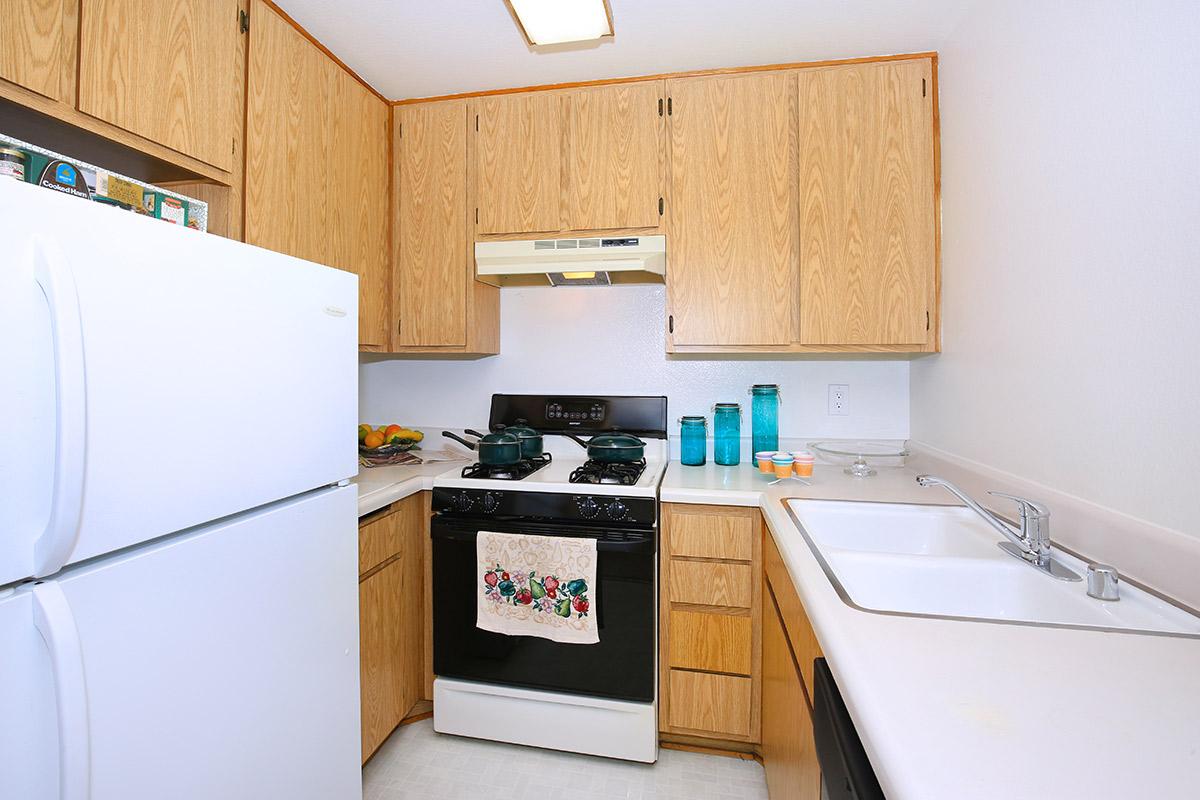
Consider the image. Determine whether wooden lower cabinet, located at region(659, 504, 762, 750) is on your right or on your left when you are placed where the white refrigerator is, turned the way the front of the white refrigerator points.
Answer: on your left

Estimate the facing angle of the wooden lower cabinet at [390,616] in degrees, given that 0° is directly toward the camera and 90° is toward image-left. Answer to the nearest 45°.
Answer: approximately 315°

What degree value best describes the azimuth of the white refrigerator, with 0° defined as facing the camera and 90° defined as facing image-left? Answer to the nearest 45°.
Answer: approximately 315°

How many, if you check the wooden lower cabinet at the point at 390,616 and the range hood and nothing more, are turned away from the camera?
0

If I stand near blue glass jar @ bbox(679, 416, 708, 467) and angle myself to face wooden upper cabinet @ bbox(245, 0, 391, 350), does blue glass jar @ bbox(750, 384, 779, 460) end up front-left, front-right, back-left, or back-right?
back-left

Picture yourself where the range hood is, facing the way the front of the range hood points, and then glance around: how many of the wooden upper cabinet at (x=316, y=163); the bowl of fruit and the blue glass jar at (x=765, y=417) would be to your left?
1

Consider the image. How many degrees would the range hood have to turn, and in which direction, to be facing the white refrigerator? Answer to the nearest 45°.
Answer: approximately 45° to its right

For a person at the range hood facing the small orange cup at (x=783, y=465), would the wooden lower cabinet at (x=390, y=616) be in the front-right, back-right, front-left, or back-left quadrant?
back-right
